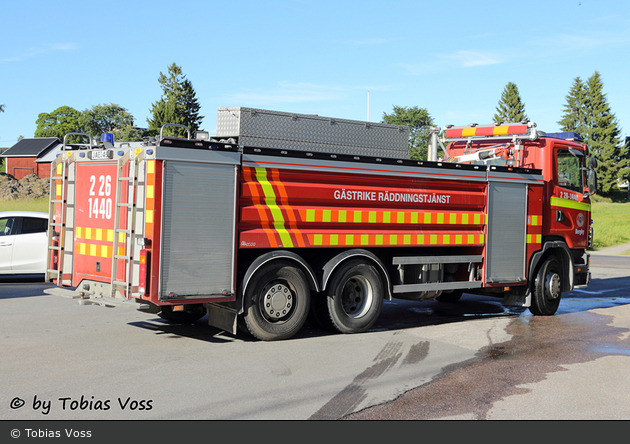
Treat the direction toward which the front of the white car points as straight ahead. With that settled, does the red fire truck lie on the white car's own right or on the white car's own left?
on the white car's own left

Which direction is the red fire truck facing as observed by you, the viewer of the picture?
facing away from the viewer and to the right of the viewer

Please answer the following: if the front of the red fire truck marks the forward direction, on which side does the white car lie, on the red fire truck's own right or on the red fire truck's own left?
on the red fire truck's own left

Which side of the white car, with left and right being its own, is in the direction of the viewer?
left
